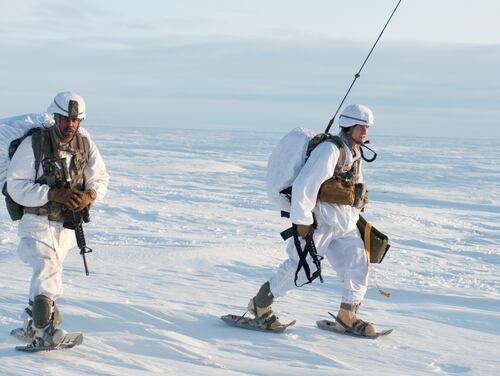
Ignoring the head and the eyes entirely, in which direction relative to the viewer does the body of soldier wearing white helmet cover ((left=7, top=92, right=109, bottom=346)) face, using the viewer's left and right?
facing the viewer and to the right of the viewer

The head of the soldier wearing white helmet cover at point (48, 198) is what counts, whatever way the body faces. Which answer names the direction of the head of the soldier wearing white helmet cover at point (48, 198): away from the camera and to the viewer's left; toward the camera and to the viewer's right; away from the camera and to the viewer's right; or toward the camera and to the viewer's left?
toward the camera and to the viewer's right

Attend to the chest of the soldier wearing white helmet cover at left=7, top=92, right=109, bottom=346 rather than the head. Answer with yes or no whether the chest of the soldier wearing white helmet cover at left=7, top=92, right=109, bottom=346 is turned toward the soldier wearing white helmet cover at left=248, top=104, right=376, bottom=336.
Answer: no
